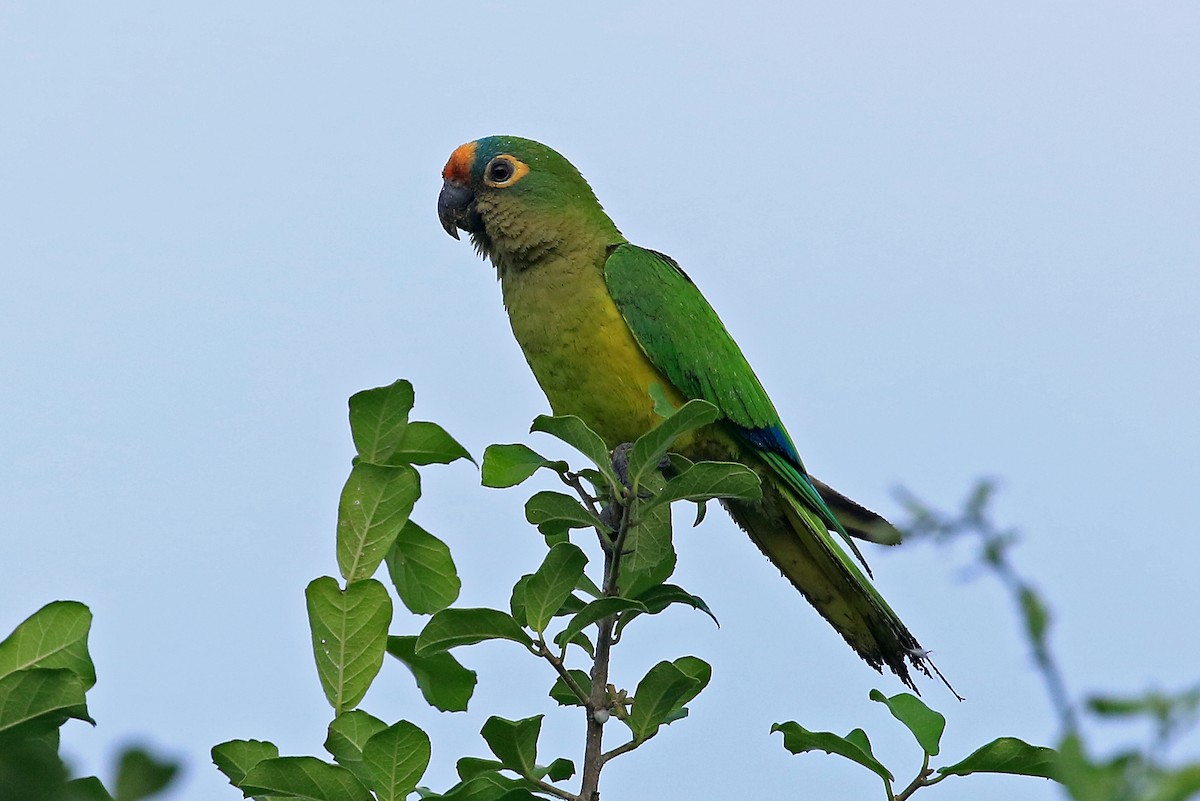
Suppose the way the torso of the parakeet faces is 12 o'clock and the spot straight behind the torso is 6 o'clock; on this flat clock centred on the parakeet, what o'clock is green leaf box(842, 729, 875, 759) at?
The green leaf is roughly at 8 o'clock from the parakeet.

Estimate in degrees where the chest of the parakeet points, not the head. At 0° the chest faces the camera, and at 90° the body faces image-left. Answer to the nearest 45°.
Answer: approximately 90°

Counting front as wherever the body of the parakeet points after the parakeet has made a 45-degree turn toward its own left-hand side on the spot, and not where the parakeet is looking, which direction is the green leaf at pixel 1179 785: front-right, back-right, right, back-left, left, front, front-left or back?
front-left

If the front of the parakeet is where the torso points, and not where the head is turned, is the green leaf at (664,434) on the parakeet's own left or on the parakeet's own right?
on the parakeet's own left
